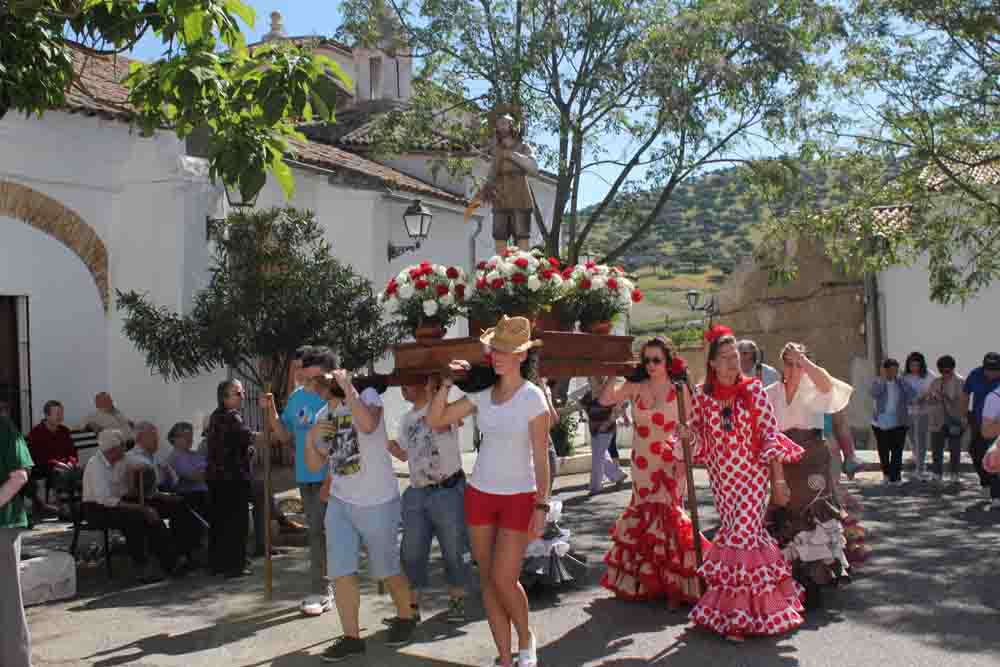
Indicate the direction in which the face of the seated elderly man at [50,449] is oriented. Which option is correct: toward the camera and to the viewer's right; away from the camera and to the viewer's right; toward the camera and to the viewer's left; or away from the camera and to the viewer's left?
toward the camera and to the viewer's right

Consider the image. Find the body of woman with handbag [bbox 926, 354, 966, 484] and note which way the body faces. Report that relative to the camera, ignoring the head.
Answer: toward the camera

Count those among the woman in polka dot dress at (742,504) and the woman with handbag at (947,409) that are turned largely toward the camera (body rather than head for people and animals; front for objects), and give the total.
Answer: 2

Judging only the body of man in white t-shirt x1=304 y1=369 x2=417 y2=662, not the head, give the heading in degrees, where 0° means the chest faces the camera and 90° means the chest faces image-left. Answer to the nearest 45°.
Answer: approximately 45°

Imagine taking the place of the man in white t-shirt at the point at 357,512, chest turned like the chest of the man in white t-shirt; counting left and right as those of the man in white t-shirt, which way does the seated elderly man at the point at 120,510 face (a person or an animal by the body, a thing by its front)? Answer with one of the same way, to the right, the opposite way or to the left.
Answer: to the left

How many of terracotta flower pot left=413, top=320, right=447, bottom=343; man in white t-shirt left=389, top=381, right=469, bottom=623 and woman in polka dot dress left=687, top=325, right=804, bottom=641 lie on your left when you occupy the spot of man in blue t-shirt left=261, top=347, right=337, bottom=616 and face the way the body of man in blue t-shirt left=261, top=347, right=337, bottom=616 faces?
3

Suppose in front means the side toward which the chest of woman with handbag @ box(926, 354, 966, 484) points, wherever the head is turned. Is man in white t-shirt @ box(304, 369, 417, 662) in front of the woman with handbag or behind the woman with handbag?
in front

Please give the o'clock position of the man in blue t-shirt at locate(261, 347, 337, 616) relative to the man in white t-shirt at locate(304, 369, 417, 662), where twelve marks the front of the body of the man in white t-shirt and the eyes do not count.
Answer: The man in blue t-shirt is roughly at 4 o'clock from the man in white t-shirt.

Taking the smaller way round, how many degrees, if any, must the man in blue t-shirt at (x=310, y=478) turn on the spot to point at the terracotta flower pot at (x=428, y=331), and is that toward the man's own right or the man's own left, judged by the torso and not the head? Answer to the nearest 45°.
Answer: approximately 90° to the man's own left
